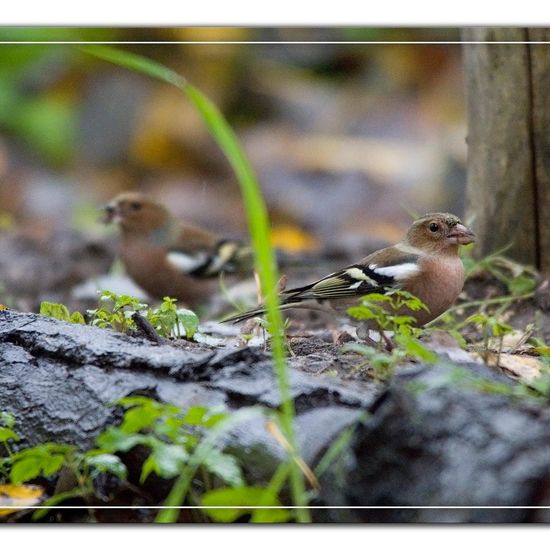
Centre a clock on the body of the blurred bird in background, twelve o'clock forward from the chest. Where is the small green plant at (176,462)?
The small green plant is roughly at 9 o'clock from the blurred bird in background.

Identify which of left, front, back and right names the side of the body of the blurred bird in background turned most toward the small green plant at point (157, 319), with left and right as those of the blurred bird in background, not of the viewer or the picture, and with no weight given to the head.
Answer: left

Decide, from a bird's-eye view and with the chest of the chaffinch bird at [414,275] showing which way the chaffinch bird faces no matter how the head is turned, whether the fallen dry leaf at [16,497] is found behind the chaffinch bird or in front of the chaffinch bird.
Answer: behind

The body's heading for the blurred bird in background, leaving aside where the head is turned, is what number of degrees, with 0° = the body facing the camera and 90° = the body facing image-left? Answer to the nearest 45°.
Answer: approximately 90°

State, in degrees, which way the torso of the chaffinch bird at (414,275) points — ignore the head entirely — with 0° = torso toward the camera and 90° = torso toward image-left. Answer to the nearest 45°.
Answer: approximately 270°

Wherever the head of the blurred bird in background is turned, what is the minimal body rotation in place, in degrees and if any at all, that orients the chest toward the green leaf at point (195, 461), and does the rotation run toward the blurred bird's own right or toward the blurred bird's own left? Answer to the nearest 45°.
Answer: approximately 90° to the blurred bird's own left

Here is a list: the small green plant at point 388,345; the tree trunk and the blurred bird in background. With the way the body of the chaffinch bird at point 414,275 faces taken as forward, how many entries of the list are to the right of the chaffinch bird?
1

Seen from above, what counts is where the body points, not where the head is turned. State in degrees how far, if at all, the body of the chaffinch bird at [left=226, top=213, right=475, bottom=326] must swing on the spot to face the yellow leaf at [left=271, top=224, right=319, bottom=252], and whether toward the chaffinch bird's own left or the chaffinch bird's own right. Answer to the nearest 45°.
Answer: approximately 90° to the chaffinch bird's own left

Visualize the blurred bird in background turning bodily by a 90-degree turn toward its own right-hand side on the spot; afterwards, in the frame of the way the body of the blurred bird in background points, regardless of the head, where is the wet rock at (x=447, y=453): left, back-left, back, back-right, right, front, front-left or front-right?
back

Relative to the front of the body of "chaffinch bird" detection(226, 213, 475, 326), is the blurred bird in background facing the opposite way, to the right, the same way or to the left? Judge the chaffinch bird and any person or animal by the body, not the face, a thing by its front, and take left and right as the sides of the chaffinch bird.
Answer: the opposite way

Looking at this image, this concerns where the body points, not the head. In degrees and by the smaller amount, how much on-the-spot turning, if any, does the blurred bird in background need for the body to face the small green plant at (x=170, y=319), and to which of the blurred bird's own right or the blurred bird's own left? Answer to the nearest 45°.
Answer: approximately 90° to the blurred bird's own left

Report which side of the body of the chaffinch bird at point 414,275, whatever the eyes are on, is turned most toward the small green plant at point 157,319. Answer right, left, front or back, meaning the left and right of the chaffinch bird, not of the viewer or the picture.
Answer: back

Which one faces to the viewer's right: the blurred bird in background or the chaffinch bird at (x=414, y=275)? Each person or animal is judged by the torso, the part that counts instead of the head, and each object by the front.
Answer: the chaffinch bird

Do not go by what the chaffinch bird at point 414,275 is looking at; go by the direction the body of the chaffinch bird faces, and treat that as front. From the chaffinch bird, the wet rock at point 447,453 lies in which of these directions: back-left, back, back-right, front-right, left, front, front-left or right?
right
